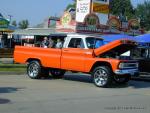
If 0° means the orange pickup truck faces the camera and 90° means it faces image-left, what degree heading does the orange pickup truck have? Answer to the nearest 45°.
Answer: approximately 315°

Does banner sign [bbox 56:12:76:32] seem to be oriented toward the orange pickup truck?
yes

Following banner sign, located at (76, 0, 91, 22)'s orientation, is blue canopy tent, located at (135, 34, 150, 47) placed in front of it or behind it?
in front

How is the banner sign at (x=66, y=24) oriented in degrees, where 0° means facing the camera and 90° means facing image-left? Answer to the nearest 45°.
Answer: approximately 0°

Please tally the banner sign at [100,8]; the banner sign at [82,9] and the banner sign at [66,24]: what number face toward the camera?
3

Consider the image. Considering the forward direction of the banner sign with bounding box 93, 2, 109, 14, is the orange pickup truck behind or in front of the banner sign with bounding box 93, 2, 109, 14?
in front

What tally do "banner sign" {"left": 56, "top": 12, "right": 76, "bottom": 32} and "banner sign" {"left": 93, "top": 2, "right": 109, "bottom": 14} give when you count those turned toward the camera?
2

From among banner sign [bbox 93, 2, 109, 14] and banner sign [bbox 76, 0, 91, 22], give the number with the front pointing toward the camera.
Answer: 2

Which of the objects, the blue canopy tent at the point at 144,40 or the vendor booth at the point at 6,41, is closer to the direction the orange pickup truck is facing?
the blue canopy tent

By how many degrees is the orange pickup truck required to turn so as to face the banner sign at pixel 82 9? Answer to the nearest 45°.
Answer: approximately 135° to its left

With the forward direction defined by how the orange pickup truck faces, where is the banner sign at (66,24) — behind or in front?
behind

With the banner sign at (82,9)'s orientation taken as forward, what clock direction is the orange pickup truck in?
The orange pickup truck is roughly at 12 o'clock from the banner sign.

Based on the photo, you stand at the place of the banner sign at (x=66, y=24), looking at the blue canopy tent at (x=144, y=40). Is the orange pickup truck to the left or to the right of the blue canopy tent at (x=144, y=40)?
right
